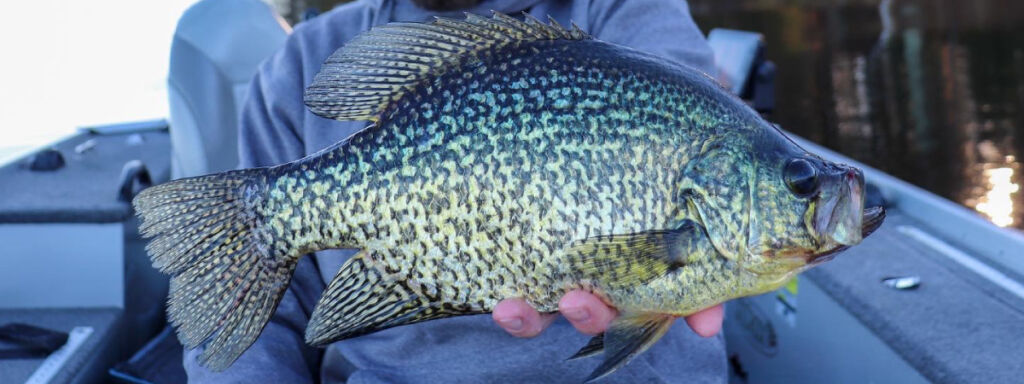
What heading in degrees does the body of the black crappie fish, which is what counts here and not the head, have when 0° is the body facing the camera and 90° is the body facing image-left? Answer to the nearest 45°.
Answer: approximately 270°

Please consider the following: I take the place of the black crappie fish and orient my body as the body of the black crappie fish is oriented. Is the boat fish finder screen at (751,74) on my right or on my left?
on my left
